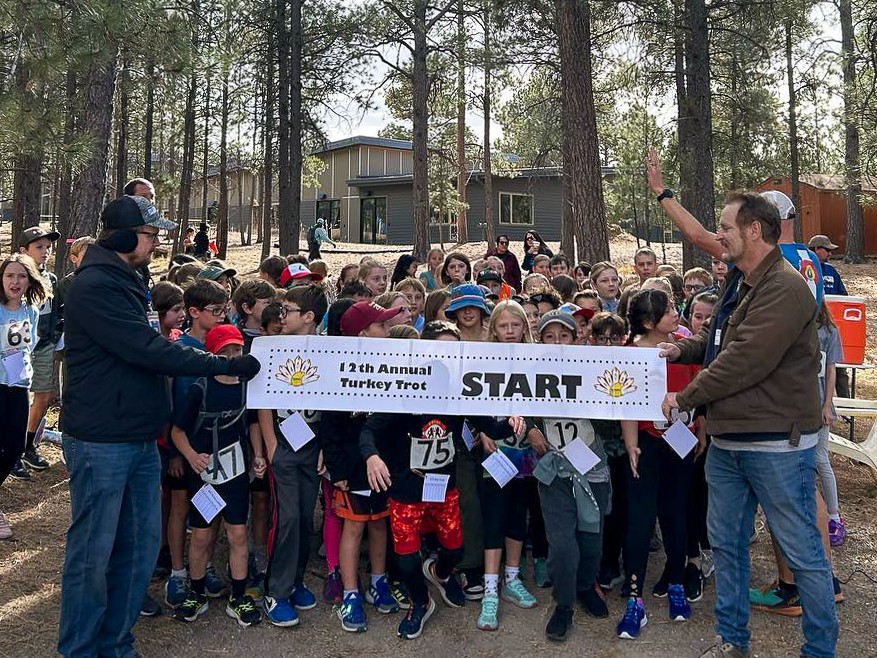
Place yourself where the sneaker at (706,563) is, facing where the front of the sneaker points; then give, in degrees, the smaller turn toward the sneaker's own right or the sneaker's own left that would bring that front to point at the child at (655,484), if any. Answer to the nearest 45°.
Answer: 0° — it already faces them

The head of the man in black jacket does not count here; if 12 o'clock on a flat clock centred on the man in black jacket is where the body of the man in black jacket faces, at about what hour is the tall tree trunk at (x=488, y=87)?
The tall tree trunk is roughly at 10 o'clock from the man in black jacket.

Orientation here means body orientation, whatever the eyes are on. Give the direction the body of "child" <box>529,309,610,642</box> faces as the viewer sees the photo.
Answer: toward the camera

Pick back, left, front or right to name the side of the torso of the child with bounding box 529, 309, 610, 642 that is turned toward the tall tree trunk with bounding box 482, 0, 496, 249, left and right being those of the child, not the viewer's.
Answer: back

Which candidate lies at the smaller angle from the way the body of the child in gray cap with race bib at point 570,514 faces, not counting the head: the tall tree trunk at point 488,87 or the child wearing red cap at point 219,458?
the child wearing red cap

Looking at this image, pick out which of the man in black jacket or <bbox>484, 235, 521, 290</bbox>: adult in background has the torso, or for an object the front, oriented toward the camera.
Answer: the adult in background

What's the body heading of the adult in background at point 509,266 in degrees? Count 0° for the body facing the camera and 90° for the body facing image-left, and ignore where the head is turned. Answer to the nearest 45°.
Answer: approximately 0°

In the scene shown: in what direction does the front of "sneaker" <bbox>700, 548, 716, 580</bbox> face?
toward the camera

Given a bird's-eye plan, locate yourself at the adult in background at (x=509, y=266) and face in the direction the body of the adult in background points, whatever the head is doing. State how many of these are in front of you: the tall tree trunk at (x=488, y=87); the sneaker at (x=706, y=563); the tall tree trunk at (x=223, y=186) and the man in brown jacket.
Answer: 2

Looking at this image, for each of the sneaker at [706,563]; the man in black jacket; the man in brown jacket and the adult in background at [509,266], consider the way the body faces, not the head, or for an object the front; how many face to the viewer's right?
1

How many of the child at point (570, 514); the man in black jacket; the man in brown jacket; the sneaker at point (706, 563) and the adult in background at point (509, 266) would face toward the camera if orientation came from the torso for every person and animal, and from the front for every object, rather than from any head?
3

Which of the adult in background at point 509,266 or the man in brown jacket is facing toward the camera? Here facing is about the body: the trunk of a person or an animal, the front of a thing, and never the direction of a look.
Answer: the adult in background

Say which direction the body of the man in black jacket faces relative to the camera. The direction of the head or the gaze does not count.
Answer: to the viewer's right

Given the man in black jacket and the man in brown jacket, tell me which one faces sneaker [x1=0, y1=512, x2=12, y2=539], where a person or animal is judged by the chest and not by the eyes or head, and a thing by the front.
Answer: the man in brown jacket

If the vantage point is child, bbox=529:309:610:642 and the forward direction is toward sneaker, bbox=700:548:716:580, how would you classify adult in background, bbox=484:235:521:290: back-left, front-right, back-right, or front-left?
front-left

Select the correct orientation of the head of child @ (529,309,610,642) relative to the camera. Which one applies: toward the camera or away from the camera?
toward the camera

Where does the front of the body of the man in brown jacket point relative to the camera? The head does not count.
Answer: to the viewer's left

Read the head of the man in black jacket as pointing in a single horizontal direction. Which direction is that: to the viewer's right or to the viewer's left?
to the viewer's right

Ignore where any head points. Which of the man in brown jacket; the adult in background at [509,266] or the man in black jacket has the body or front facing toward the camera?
the adult in background

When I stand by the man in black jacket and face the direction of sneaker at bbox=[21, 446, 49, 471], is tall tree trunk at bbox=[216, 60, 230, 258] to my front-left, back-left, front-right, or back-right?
front-right
